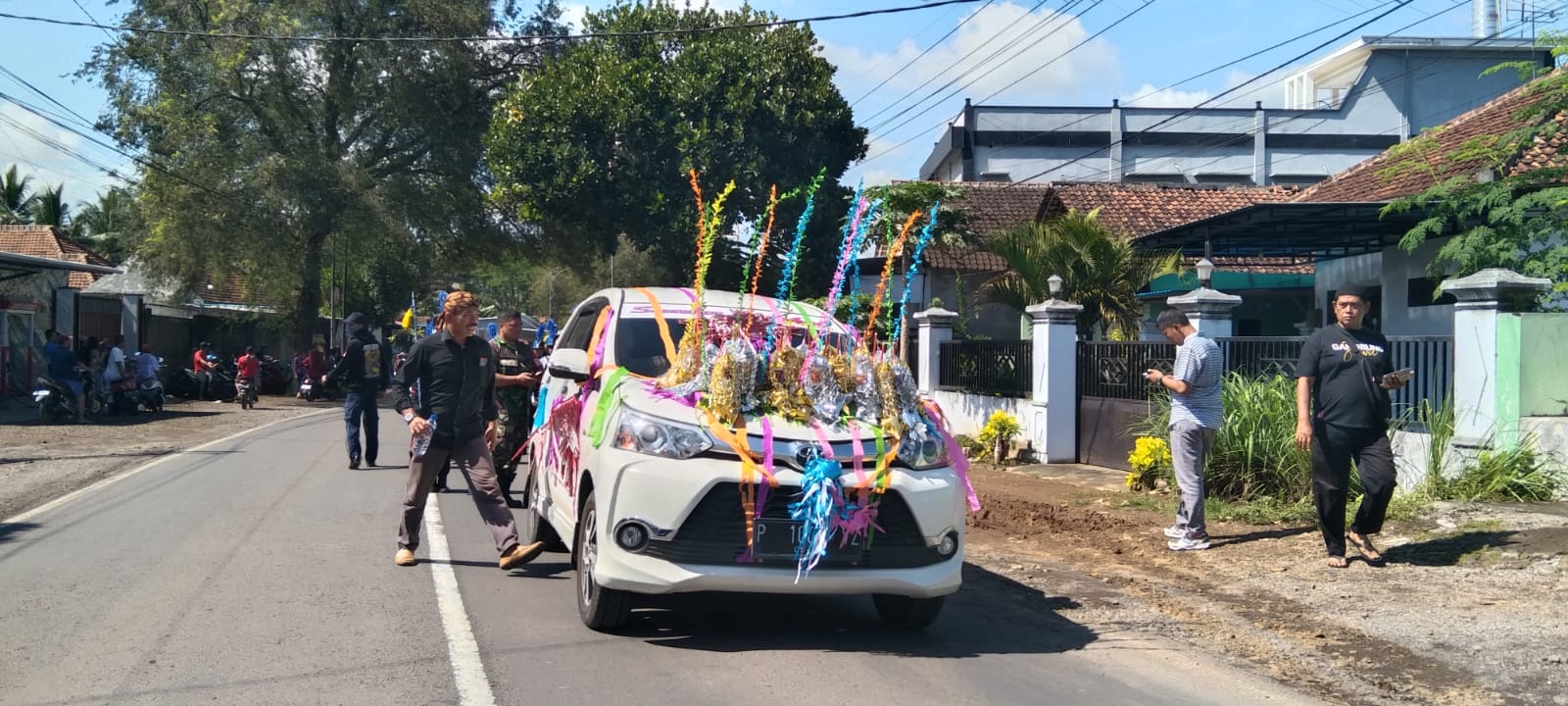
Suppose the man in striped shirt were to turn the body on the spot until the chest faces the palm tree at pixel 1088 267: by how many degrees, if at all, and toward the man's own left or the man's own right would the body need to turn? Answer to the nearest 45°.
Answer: approximately 90° to the man's own right

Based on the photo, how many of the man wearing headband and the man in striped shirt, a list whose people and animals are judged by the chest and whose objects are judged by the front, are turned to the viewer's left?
1

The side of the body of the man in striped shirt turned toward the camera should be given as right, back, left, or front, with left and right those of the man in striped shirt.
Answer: left

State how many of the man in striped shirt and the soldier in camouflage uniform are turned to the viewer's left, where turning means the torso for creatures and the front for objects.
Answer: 1

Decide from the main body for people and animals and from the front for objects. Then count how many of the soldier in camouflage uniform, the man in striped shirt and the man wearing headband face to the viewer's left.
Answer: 1

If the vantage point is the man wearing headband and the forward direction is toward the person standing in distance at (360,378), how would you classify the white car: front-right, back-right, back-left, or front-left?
back-right

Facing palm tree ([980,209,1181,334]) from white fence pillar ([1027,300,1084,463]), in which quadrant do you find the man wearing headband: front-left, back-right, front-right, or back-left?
back-left

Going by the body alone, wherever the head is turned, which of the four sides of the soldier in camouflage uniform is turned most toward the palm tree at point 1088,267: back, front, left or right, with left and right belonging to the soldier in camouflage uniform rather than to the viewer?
left

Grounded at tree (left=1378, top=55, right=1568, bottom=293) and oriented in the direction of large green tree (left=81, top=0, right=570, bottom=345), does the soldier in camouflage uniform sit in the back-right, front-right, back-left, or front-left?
front-left

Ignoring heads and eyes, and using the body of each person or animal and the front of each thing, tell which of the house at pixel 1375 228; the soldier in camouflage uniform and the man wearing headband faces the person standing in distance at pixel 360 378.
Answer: the house

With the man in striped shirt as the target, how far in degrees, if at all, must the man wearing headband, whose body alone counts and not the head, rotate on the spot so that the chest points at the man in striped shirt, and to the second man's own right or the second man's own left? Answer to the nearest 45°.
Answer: approximately 45° to the second man's own left

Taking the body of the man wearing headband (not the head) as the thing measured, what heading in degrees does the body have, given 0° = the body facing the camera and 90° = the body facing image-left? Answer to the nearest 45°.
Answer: approximately 315°

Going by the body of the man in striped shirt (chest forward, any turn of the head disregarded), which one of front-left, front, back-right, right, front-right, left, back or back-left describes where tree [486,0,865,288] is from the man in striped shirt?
front-right

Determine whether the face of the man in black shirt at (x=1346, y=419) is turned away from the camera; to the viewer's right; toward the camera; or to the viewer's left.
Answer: toward the camera

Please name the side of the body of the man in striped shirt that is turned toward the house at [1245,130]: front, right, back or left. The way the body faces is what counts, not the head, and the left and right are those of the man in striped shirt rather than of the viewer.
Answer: right

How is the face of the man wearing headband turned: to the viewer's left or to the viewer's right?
to the viewer's right

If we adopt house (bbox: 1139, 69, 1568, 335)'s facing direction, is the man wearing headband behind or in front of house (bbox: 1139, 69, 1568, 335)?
in front
